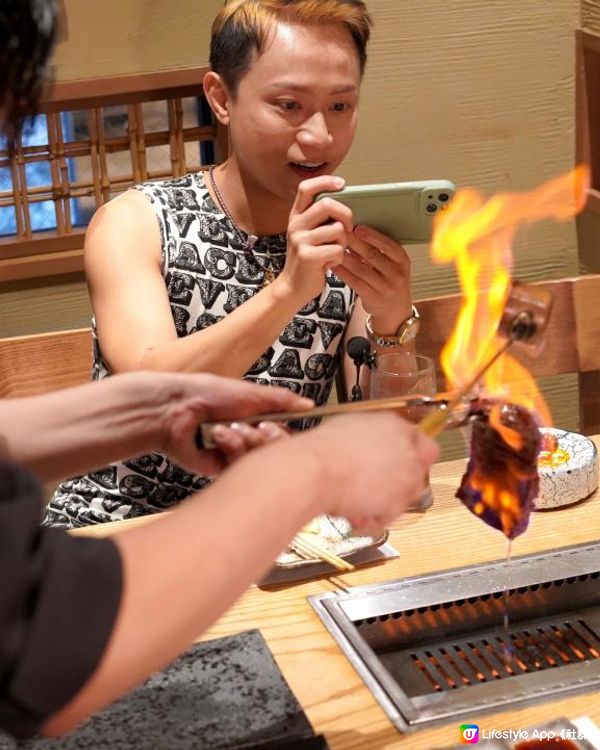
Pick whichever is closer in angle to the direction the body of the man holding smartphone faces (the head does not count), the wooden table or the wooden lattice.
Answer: the wooden table

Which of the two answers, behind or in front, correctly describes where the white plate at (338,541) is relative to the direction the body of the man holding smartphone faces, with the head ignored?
in front

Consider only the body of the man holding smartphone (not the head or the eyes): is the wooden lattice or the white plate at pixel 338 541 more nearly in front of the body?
the white plate

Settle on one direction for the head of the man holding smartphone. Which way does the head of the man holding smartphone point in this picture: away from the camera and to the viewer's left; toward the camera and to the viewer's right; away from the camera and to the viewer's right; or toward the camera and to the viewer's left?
toward the camera and to the viewer's right

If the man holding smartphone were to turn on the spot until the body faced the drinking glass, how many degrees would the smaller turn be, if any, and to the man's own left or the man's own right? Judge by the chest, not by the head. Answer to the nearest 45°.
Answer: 0° — they already face it

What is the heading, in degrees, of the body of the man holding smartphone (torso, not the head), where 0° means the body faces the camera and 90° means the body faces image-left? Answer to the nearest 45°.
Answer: approximately 315°

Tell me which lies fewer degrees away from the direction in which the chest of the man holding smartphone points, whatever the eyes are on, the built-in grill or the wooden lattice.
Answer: the built-in grill

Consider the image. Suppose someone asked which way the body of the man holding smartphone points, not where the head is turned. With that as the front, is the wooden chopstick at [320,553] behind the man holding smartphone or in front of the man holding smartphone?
in front
